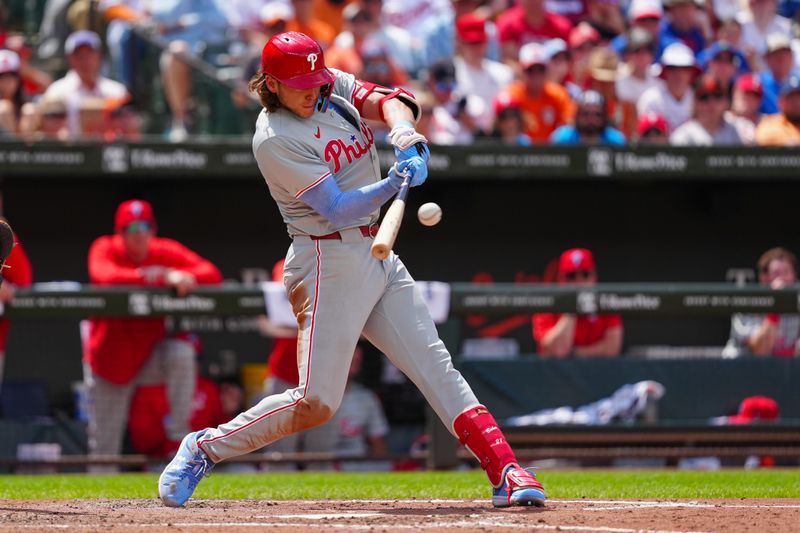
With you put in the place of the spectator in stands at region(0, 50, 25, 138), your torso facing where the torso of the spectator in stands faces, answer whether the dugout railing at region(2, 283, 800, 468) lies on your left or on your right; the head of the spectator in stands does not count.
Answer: on your left

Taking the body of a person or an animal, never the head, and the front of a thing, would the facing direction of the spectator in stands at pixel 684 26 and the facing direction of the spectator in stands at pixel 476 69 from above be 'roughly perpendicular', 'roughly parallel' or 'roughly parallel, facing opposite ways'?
roughly parallel

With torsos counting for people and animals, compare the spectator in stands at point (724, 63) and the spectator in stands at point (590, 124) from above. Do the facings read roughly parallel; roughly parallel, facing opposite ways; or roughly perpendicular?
roughly parallel

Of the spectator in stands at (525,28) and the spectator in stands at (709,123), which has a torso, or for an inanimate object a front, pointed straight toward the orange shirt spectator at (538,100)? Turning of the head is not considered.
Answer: the spectator in stands at (525,28)

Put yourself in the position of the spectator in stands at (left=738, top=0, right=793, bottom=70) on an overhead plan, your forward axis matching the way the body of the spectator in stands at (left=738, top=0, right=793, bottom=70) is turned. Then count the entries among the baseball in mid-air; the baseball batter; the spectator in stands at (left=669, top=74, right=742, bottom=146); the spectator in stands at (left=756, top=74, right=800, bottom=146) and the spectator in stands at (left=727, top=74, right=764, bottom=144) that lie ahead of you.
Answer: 5

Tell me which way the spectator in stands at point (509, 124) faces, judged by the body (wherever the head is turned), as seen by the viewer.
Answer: toward the camera

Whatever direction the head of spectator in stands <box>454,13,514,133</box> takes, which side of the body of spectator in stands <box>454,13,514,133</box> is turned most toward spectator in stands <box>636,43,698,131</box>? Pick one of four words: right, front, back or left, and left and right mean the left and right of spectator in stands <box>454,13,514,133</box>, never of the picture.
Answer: left

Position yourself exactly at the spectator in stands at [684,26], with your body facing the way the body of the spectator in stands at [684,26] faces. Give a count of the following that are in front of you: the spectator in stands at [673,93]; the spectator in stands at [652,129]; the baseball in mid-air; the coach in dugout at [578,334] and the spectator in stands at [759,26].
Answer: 4

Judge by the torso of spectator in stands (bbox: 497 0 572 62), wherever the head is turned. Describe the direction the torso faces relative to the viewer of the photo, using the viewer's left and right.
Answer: facing the viewer

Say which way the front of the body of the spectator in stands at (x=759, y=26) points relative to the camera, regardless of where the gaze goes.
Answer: toward the camera

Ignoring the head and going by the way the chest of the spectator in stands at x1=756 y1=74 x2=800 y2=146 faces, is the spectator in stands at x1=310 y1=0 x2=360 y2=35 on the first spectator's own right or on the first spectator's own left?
on the first spectator's own right

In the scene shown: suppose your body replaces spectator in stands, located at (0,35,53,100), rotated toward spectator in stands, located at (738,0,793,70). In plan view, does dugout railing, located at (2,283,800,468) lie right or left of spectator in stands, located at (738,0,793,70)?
right

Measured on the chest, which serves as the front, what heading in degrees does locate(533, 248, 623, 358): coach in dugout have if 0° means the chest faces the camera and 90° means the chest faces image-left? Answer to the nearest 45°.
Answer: approximately 0°

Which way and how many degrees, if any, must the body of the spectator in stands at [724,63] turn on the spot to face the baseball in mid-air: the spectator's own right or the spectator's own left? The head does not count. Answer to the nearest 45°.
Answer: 0° — they already face it

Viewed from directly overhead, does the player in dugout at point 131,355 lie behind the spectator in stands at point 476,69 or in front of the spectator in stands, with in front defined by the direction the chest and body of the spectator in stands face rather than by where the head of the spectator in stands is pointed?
in front
